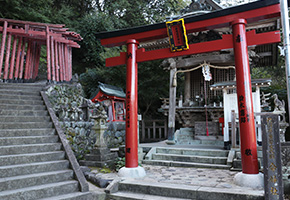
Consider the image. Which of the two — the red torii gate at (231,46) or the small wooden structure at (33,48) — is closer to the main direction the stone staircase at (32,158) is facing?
the red torii gate

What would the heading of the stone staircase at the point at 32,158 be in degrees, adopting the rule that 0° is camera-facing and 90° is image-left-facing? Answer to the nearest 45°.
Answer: approximately 0°

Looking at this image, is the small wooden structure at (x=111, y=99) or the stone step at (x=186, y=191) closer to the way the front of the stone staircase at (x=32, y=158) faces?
the stone step

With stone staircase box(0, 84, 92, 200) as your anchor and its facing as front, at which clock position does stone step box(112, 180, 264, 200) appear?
The stone step is roughly at 10 o'clock from the stone staircase.

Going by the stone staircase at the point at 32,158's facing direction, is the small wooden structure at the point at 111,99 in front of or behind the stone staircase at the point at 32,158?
behind

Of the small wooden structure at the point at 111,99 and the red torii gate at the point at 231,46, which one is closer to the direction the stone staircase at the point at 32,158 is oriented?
the red torii gate
